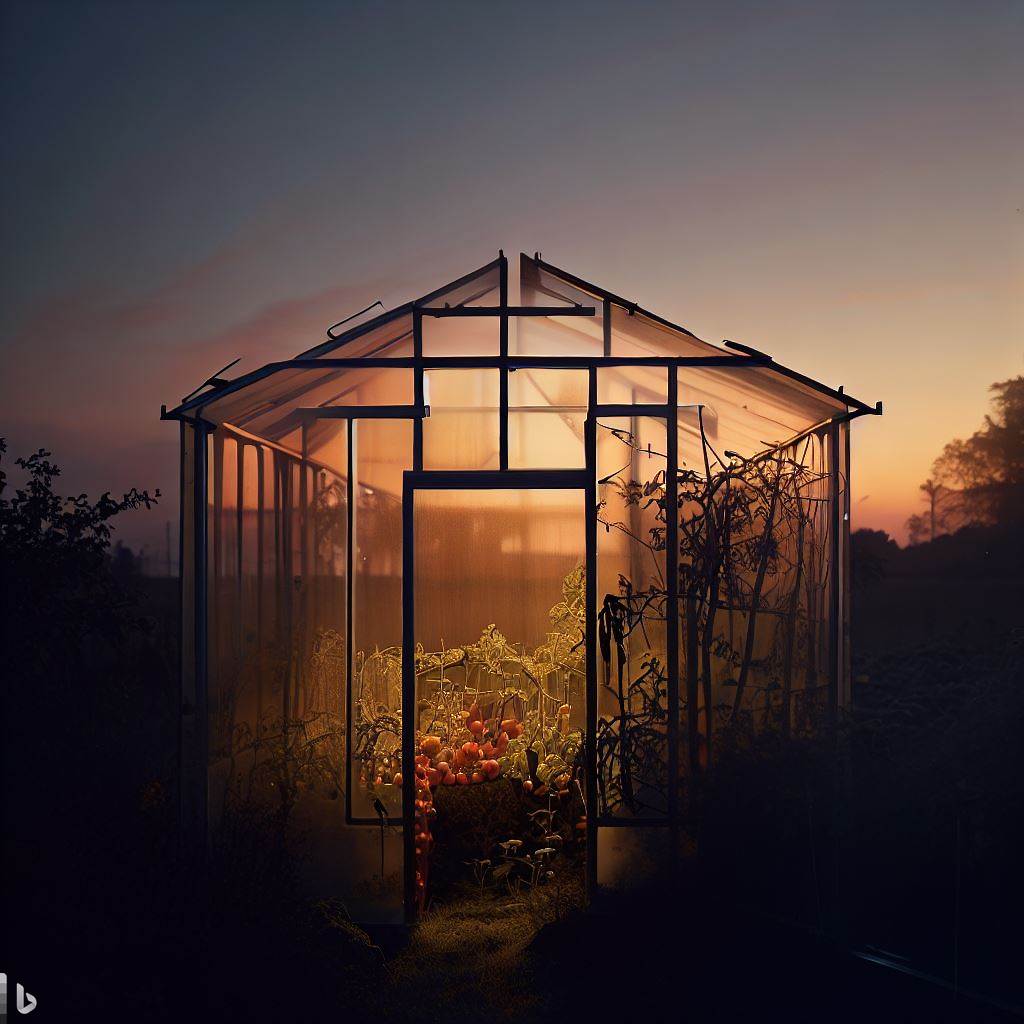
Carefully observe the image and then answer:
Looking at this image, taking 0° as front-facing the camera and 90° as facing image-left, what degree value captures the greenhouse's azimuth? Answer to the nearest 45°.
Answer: approximately 0°

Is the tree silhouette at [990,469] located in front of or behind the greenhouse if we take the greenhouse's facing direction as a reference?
behind

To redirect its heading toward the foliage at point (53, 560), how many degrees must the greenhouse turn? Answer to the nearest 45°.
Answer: approximately 135° to its right
